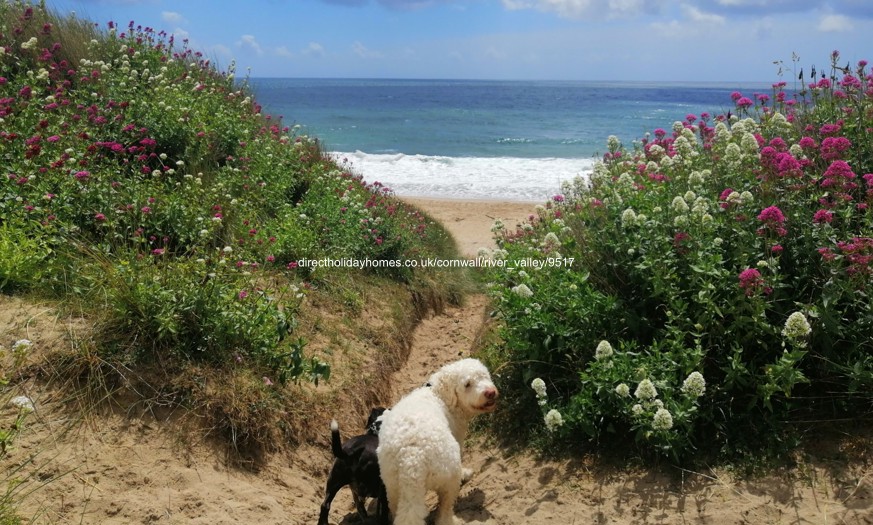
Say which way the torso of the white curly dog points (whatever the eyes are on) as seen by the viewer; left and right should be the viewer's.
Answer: facing away from the viewer and to the right of the viewer

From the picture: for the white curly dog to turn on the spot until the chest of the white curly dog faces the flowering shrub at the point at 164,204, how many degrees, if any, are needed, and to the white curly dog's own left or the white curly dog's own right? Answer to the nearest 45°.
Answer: approximately 90° to the white curly dog's own left

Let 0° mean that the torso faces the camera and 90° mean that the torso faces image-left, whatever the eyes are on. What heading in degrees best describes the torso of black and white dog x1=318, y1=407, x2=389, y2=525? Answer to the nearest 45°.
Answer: approximately 225°

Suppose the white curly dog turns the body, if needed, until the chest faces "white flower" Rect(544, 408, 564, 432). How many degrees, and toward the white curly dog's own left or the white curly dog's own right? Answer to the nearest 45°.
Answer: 0° — it already faces it
